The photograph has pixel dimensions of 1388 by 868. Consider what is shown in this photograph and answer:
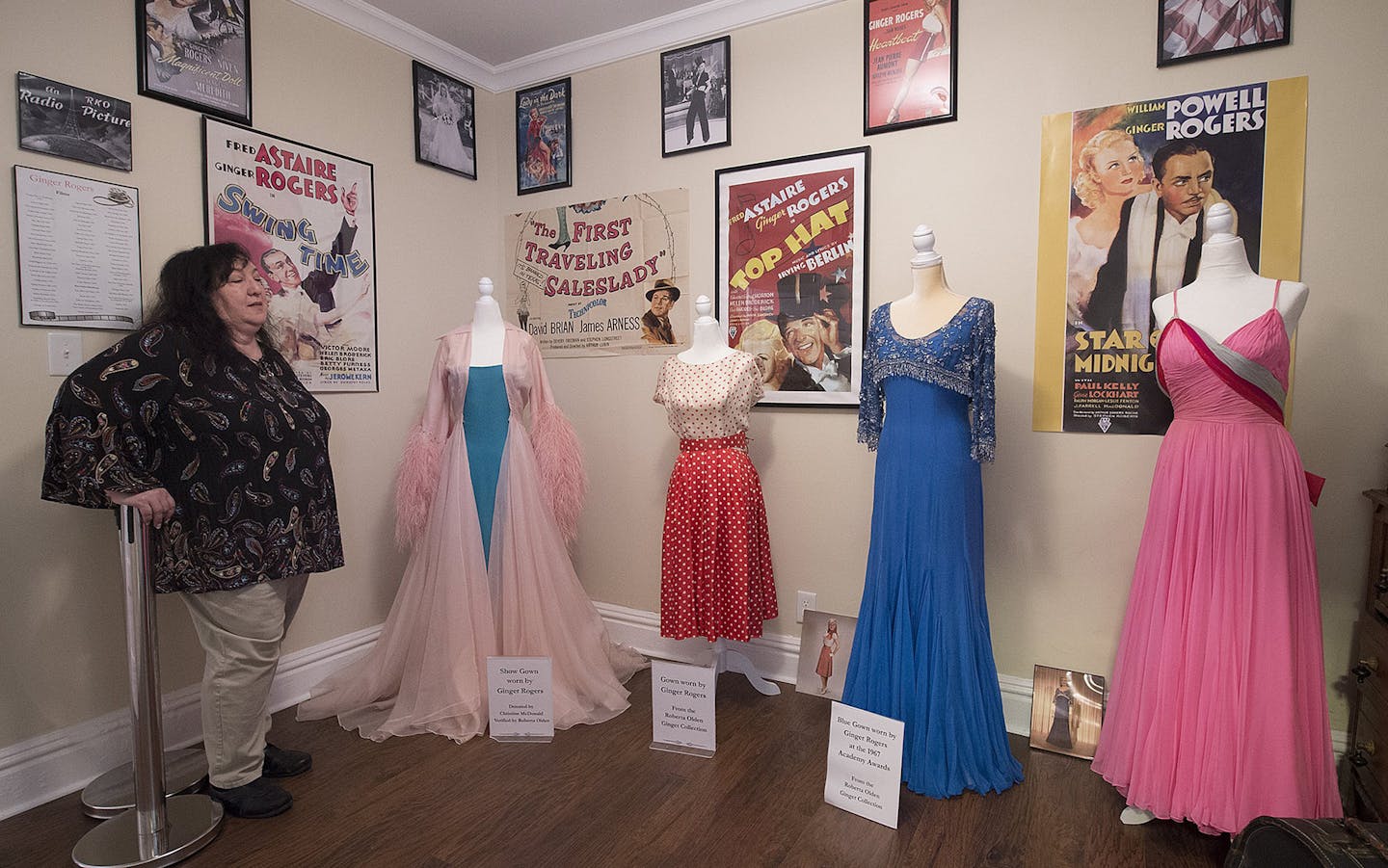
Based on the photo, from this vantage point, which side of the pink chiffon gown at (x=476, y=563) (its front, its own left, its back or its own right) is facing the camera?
front

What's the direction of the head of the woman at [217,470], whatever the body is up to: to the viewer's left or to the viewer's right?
to the viewer's right

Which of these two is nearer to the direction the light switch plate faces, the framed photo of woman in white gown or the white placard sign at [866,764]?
the white placard sign

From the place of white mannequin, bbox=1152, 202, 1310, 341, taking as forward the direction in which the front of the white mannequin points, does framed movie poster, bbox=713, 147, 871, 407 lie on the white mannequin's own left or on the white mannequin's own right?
on the white mannequin's own right

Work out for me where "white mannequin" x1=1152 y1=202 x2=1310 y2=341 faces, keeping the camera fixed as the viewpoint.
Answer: facing the viewer

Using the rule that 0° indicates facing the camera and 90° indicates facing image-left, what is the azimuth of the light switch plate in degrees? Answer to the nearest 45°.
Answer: approximately 315°

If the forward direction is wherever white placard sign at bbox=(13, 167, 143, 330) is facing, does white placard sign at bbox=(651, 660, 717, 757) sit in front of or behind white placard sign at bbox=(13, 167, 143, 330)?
in front

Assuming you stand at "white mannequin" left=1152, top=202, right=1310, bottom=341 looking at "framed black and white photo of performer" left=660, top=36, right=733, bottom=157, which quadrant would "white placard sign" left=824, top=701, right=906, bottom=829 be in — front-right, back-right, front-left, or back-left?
front-left

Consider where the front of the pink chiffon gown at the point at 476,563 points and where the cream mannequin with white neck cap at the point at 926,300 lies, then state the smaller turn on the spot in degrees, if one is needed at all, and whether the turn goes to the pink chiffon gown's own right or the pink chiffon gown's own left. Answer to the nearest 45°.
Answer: approximately 45° to the pink chiffon gown's own left

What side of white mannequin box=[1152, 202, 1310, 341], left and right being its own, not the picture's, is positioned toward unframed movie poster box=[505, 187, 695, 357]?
right

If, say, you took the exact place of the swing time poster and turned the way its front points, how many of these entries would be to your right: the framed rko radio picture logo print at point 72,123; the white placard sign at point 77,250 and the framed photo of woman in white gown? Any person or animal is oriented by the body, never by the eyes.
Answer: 2

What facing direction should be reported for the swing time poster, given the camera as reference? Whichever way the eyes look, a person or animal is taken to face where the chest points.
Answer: facing the viewer and to the right of the viewer

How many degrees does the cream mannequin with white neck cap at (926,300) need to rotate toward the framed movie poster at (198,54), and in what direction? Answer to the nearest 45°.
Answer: approximately 45° to its right

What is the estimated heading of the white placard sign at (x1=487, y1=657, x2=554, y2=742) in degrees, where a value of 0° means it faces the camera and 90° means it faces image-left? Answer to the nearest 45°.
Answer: approximately 0°

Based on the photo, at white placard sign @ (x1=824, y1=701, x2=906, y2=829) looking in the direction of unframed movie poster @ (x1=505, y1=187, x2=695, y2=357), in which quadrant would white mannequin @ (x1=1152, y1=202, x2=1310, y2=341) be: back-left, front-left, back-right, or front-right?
back-right

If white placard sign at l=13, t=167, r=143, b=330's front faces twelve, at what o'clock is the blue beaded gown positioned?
The blue beaded gown is roughly at 12 o'clock from the white placard sign.

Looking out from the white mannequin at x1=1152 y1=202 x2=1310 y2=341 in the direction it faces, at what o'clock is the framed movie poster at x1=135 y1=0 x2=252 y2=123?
The framed movie poster is roughly at 2 o'clock from the white mannequin.

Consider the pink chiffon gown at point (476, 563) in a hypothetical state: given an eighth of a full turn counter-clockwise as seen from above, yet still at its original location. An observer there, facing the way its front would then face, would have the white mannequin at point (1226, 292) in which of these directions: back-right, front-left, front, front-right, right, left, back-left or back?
front
